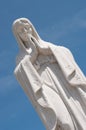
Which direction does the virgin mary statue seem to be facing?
toward the camera
